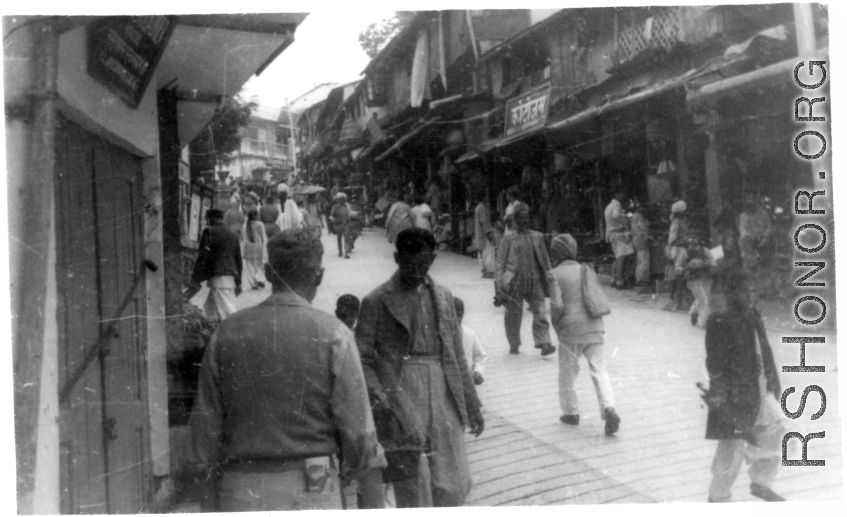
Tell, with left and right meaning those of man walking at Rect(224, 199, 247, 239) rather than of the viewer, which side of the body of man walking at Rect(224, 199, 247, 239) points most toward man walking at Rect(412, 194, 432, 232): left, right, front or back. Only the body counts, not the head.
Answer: right

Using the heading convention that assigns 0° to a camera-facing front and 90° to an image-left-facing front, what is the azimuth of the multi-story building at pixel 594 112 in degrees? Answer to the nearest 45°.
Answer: approximately 45°

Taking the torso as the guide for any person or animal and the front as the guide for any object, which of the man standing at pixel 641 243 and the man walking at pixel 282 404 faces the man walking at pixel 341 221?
the man walking at pixel 282 404

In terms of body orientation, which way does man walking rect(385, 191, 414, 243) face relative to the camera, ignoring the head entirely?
away from the camera

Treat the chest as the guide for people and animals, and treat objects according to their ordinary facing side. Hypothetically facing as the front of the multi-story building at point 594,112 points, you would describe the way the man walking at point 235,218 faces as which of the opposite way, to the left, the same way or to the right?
to the right

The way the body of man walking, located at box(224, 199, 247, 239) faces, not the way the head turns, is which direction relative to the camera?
away from the camera
